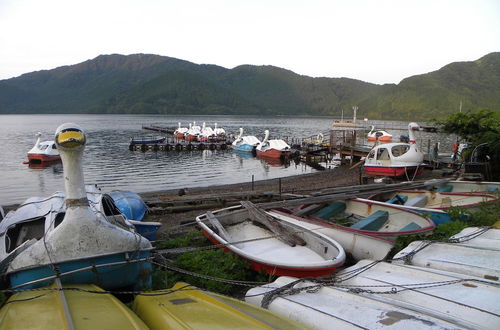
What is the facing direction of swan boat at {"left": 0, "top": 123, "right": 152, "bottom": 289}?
toward the camera

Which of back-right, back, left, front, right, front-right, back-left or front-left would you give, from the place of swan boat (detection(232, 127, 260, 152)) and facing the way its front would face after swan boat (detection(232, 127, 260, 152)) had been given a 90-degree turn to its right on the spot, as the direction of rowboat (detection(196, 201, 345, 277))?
back-left

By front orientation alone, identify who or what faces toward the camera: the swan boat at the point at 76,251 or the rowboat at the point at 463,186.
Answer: the swan boat

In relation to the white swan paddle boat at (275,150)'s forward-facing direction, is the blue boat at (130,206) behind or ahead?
ahead

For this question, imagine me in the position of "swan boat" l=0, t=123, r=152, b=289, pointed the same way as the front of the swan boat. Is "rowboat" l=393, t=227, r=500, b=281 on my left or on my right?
on my left

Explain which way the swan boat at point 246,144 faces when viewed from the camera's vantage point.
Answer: facing the viewer and to the left of the viewer

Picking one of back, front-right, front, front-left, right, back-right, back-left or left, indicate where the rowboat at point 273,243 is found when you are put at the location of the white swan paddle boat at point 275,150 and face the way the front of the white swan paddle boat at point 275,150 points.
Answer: front-left

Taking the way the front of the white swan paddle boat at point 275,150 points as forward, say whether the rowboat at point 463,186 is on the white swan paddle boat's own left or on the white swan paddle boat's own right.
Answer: on the white swan paddle boat's own left

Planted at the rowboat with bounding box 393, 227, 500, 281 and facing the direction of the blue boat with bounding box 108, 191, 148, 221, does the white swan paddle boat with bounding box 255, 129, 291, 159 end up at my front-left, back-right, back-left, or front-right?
front-right
